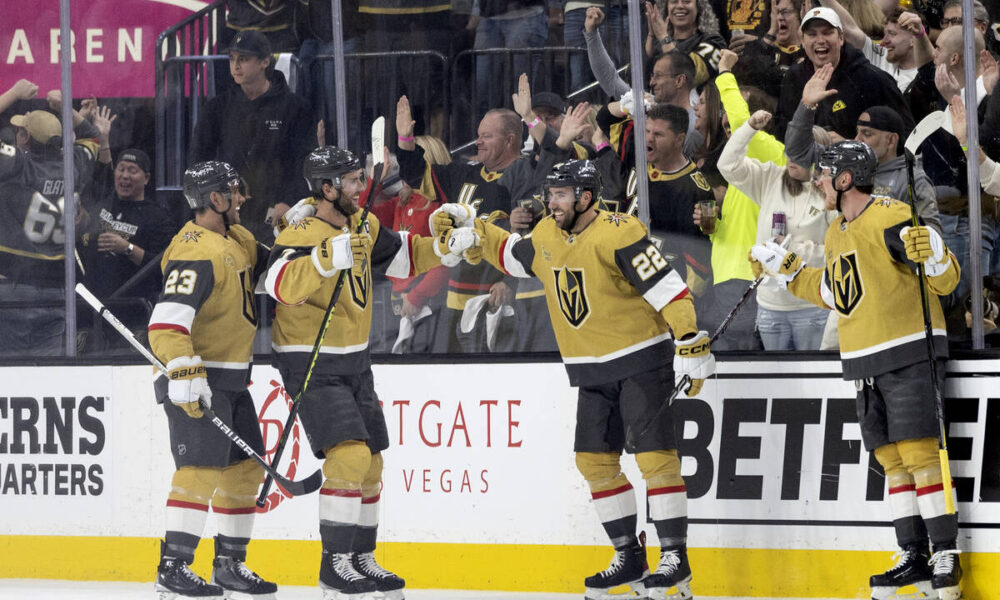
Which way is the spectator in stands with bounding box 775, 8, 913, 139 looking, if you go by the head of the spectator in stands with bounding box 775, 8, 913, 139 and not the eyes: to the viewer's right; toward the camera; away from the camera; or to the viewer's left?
toward the camera

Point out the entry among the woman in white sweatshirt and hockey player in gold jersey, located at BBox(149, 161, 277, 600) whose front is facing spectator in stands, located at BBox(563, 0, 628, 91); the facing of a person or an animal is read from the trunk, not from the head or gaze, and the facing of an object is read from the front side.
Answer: the hockey player in gold jersey

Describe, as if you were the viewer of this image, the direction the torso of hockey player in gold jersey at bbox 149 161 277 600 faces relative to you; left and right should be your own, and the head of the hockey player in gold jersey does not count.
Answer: facing to the right of the viewer

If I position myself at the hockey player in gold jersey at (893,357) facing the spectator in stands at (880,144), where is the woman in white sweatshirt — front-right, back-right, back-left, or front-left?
front-left

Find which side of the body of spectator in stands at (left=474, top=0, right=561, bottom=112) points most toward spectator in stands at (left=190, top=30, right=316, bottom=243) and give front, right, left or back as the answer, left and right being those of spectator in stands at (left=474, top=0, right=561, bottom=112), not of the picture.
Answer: right

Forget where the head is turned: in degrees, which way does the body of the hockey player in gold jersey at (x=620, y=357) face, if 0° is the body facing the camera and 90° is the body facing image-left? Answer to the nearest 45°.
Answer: approximately 45°

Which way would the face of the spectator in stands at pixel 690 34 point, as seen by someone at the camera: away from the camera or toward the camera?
toward the camera

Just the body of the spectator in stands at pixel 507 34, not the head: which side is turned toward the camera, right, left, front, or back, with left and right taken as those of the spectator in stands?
front

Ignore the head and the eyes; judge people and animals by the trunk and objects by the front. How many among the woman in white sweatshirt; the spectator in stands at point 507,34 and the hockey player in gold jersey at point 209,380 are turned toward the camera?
2

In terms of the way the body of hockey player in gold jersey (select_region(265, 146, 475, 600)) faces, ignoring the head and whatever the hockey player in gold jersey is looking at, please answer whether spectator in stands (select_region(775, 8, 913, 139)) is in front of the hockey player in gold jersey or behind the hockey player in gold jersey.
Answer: in front

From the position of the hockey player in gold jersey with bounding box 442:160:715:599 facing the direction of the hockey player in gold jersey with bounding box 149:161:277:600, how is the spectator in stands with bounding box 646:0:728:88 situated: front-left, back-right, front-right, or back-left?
back-right

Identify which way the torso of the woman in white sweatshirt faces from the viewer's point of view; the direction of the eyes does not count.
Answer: toward the camera

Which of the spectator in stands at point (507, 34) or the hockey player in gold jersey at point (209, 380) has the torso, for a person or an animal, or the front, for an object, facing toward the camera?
the spectator in stands

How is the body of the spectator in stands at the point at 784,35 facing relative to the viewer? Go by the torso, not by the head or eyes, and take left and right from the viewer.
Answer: facing the viewer and to the left of the viewer

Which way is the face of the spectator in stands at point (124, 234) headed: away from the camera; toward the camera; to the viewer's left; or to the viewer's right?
toward the camera

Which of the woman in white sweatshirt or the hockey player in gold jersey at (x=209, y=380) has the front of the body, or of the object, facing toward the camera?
the woman in white sweatshirt

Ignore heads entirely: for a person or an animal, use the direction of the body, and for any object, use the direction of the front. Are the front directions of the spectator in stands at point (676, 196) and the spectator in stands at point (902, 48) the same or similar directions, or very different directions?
same or similar directions

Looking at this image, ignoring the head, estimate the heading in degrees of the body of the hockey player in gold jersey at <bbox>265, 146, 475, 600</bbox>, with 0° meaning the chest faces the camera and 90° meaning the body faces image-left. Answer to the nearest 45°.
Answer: approximately 315°

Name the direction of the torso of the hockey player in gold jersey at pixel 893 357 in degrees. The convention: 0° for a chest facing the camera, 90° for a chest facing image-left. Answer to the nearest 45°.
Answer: approximately 45°

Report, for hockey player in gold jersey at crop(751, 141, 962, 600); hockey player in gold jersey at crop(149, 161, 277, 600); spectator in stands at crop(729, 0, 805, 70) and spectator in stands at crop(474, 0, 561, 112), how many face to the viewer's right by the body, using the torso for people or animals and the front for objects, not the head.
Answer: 1
